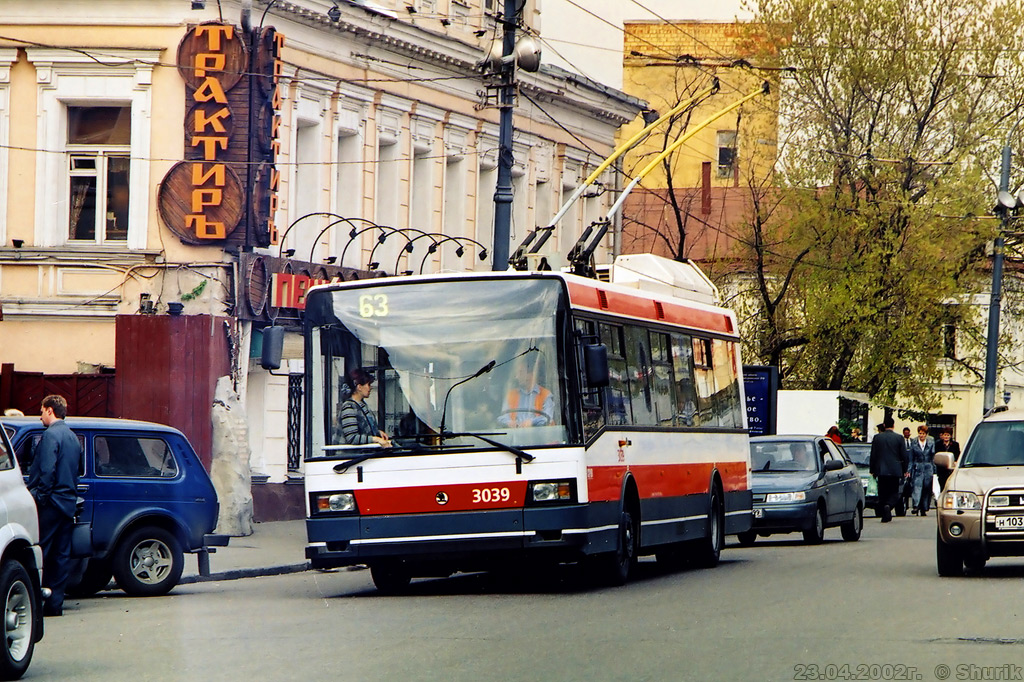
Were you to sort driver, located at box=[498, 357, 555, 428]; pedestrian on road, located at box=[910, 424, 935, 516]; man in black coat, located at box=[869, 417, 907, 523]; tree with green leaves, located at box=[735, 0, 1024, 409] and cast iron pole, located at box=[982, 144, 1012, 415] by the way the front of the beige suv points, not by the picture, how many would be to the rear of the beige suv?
4

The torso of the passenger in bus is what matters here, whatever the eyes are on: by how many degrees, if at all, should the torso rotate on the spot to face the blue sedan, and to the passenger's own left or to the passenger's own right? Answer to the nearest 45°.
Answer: approximately 45° to the passenger's own left

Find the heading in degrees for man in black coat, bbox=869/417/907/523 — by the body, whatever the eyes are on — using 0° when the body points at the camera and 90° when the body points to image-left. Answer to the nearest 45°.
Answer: approximately 180°

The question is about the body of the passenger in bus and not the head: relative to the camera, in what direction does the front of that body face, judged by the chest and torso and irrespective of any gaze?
to the viewer's right

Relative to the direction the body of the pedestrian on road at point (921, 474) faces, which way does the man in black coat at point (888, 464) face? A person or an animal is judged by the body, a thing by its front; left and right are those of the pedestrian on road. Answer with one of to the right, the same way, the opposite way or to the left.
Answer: the opposite way

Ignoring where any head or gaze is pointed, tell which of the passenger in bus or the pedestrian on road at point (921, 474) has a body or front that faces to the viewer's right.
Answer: the passenger in bus

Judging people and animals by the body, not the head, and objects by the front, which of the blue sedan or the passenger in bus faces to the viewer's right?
the passenger in bus

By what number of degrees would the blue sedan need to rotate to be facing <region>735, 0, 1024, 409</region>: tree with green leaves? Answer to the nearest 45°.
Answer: approximately 135° to its right

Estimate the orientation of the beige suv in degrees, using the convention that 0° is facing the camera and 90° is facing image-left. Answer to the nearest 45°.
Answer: approximately 0°

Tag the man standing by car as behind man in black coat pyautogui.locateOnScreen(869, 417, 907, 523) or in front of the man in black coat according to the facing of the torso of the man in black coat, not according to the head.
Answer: behind

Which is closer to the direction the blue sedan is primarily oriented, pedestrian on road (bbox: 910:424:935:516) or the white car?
the white car

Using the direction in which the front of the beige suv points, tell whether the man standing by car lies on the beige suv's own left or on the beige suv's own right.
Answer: on the beige suv's own right
